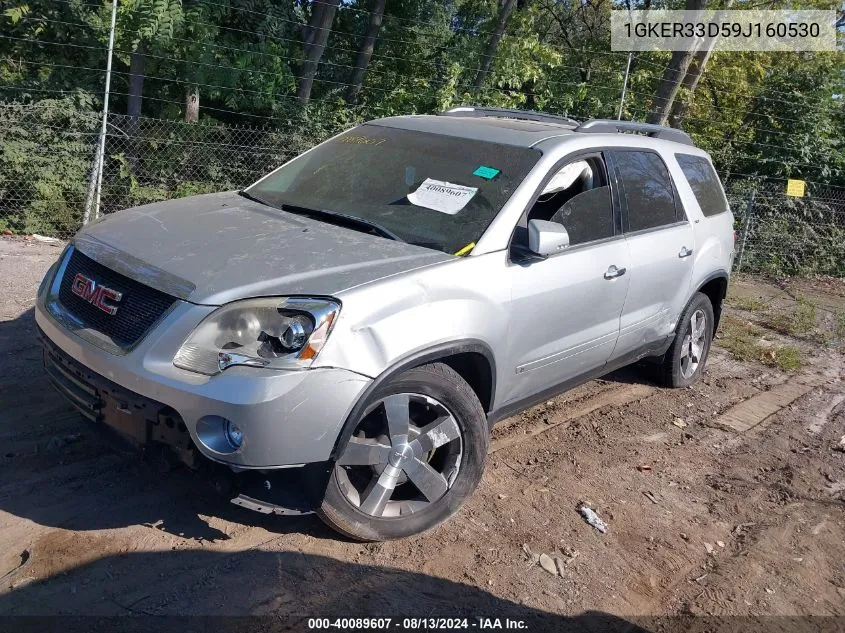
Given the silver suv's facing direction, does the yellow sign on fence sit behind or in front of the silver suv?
behind

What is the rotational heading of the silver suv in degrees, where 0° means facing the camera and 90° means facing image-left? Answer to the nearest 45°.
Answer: approximately 45°

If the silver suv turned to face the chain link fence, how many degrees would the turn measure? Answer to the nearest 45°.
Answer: approximately 90° to its right
